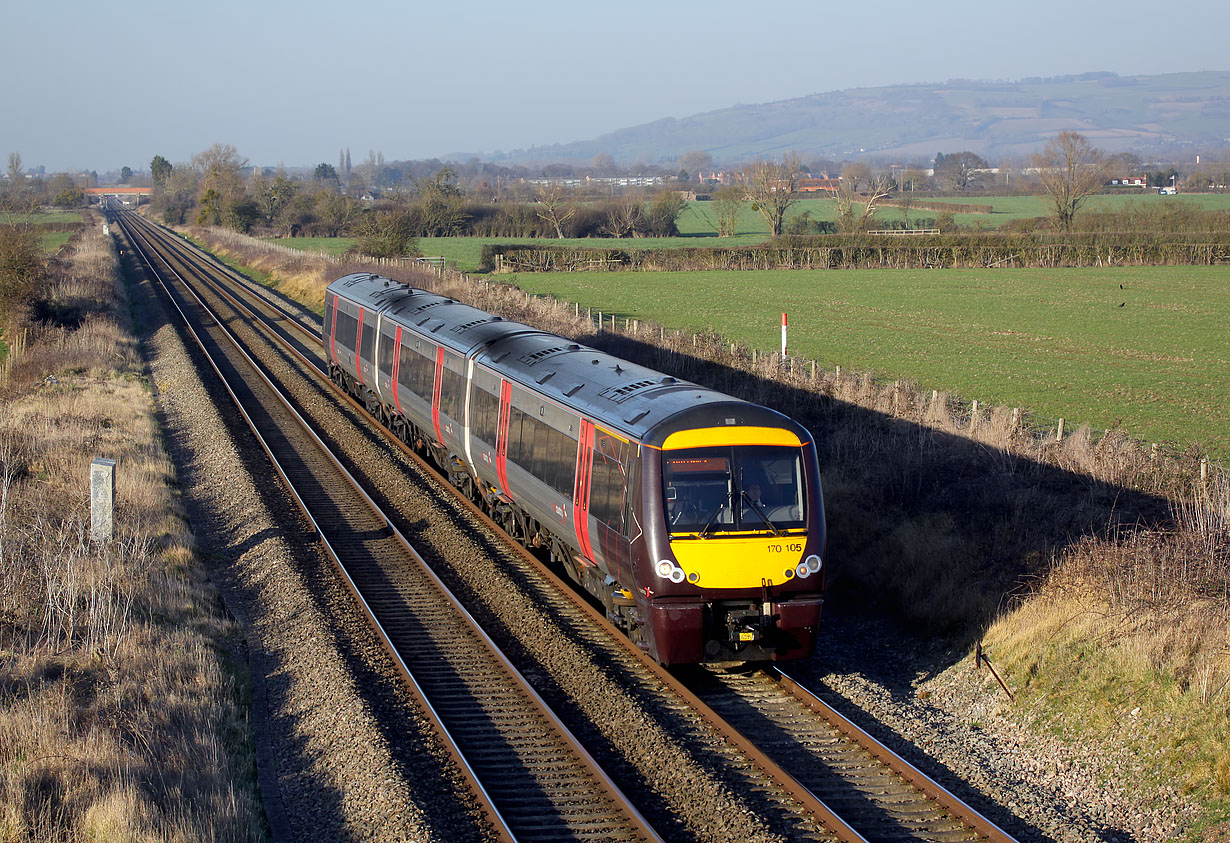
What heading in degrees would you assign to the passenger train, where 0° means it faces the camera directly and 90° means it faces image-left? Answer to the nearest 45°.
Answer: approximately 315°
